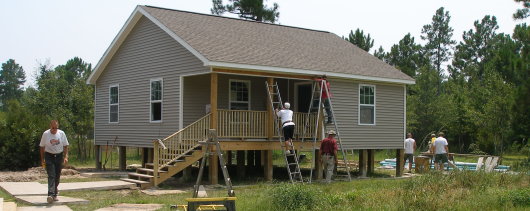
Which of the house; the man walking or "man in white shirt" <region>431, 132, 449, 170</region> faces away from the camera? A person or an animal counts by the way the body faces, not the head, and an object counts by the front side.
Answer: the man in white shirt

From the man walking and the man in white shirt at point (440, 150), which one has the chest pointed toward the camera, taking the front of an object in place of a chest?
the man walking

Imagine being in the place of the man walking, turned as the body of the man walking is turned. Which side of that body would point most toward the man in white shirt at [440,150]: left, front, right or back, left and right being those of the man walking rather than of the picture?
left

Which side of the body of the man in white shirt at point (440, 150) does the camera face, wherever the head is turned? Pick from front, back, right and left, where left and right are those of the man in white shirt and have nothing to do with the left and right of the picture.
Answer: back

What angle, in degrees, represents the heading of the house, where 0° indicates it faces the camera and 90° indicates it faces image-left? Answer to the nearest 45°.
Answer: approximately 315°

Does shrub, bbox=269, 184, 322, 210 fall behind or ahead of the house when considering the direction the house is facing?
ahead

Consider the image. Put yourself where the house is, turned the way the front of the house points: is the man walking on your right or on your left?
on your right

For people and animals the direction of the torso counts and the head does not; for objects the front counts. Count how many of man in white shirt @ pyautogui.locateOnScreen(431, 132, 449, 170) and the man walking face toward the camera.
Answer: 1

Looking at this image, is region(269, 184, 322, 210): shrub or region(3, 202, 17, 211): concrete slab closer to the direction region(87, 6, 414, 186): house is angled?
the shrub

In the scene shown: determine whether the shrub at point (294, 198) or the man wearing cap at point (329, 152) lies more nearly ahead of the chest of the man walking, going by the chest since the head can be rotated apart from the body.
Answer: the shrub

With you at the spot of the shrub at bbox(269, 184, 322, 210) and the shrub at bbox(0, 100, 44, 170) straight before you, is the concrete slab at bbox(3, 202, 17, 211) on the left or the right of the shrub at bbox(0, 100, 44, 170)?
left

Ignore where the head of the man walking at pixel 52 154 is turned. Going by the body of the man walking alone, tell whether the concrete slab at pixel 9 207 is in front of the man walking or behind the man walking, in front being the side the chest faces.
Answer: in front

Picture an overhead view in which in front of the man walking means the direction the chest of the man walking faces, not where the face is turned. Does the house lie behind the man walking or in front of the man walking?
behind

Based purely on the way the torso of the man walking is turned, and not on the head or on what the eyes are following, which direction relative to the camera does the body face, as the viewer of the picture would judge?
toward the camera

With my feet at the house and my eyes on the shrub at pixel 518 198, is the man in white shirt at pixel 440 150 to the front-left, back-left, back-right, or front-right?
front-left
